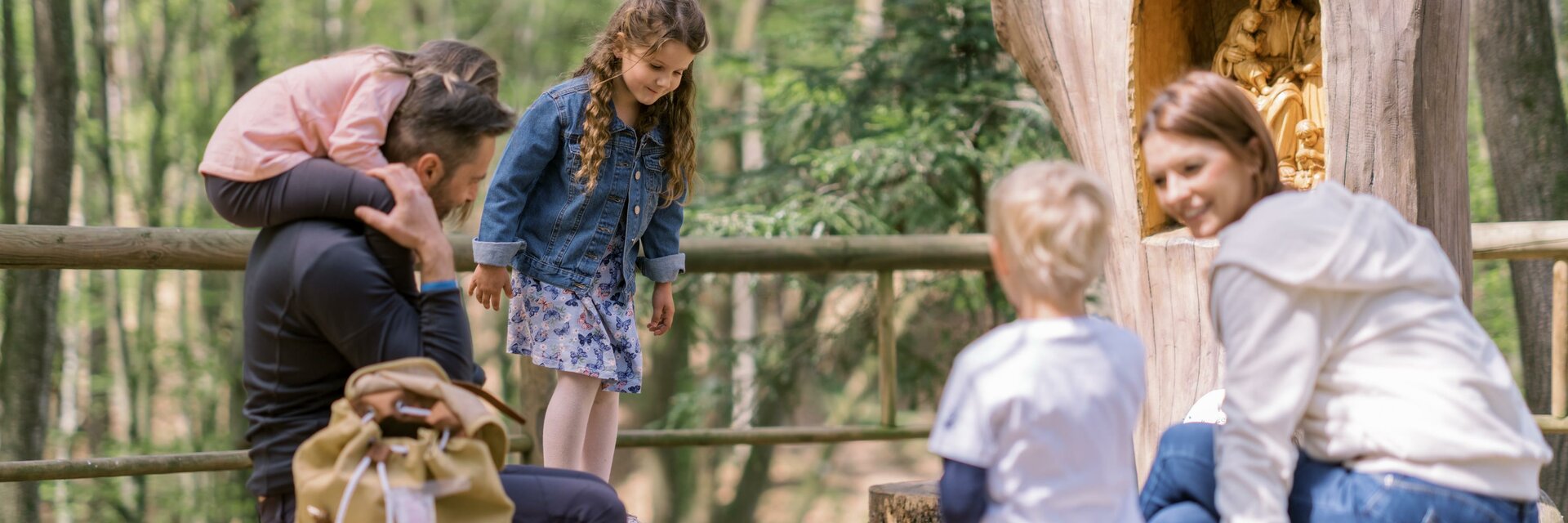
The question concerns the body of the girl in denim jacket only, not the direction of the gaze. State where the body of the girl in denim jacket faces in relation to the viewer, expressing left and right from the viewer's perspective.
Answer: facing the viewer and to the right of the viewer

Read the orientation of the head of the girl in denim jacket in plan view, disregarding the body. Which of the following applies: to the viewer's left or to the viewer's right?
to the viewer's right

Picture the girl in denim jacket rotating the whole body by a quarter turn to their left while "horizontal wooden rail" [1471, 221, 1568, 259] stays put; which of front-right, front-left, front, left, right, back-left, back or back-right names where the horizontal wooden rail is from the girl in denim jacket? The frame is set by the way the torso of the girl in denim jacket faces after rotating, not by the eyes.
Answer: front-right

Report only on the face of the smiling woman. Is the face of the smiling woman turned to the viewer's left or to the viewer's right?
to the viewer's left

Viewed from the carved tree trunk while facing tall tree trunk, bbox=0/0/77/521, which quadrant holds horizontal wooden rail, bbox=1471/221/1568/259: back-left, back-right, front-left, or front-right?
back-right

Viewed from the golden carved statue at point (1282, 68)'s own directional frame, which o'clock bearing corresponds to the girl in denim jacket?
The girl in denim jacket is roughly at 2 o'clock from the golden carved statue.

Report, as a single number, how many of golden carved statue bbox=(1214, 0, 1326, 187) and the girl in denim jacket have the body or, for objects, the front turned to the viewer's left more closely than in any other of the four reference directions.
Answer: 0

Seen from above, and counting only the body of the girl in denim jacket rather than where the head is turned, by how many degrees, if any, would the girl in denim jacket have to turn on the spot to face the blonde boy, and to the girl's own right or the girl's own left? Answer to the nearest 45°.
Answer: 0° — they already face them

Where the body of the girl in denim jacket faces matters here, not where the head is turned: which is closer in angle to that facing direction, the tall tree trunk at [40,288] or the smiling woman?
the smiling woman

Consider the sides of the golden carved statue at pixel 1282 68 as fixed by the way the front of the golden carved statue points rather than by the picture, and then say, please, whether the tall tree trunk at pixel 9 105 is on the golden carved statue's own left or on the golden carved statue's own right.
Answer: on the golden carved statue's own right

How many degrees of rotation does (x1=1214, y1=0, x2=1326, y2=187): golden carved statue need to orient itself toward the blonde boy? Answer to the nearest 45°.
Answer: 0° — it already faces them

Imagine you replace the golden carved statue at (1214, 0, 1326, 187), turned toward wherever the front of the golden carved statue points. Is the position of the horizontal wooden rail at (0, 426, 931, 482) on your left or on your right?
on your right

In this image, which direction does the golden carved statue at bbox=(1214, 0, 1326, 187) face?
toward the camera
